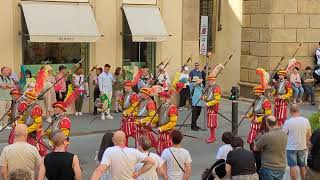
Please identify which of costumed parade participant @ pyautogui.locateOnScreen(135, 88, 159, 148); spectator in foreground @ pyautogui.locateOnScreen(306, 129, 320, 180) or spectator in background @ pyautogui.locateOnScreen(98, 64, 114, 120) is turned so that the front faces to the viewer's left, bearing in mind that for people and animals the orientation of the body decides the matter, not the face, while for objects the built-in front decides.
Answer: the costumed parade participant

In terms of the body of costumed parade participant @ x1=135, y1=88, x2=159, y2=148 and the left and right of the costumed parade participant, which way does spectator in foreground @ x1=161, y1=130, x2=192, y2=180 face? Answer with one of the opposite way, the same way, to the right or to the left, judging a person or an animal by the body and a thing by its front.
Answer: to the right

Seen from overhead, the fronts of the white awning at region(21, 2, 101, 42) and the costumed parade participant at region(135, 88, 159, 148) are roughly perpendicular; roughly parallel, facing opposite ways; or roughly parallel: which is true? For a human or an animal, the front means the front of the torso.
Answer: roughly perpendicular

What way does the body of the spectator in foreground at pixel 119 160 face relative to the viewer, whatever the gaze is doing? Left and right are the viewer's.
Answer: facing away from the viewer

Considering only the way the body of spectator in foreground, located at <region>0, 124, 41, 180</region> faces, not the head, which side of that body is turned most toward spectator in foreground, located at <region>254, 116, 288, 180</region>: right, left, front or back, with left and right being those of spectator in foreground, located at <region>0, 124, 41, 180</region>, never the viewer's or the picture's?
right

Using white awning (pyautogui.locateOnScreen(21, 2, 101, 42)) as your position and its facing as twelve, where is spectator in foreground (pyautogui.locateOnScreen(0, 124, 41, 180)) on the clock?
The spectator in foreground is roughly at 12 o'clock from the white awning.

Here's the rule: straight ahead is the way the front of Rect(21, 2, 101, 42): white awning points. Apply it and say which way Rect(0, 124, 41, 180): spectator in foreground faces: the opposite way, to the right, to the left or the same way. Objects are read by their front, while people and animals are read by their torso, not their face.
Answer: the opposite way

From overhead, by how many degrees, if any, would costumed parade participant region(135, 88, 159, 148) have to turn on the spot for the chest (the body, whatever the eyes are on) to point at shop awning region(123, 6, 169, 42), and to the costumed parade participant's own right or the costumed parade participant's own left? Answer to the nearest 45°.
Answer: approximately 90° to the costumed parade participant's own right

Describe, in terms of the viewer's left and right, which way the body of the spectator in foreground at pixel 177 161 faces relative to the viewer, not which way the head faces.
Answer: facing away from the viewer

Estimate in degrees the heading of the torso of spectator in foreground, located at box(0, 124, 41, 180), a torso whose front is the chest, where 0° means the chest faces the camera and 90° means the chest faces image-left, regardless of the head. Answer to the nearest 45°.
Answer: approximately 180°

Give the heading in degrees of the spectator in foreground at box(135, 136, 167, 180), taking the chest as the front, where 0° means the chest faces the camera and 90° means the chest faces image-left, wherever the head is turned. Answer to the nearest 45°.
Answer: approximately 135°

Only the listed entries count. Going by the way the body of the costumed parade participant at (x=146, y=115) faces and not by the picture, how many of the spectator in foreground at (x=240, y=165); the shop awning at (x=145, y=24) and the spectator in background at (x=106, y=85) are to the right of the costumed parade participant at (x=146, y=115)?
2

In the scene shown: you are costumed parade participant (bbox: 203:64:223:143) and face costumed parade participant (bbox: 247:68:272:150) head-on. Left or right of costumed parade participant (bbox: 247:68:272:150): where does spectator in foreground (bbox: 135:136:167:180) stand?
right

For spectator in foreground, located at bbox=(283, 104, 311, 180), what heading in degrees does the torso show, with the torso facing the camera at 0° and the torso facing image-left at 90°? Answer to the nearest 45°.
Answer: approximately 180°
